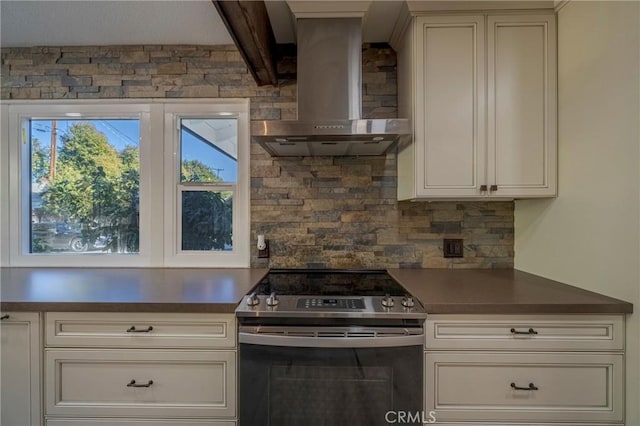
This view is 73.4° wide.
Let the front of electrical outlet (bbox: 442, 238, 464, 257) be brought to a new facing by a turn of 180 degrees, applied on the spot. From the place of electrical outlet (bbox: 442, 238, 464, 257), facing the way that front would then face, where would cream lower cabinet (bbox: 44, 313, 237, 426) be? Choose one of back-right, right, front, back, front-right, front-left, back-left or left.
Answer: back-left

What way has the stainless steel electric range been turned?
toward the camera

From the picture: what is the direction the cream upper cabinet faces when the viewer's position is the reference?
facing the viewer

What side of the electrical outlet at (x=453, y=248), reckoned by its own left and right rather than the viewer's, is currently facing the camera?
front

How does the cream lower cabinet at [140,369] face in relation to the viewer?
toward the camera

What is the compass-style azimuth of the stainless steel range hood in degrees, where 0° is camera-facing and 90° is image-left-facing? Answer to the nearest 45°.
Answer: approximately 0°

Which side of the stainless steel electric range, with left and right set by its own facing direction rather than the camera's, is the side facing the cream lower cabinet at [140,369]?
right

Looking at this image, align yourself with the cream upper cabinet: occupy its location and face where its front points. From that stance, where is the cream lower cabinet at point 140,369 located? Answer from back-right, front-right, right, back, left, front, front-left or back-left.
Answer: front-right
